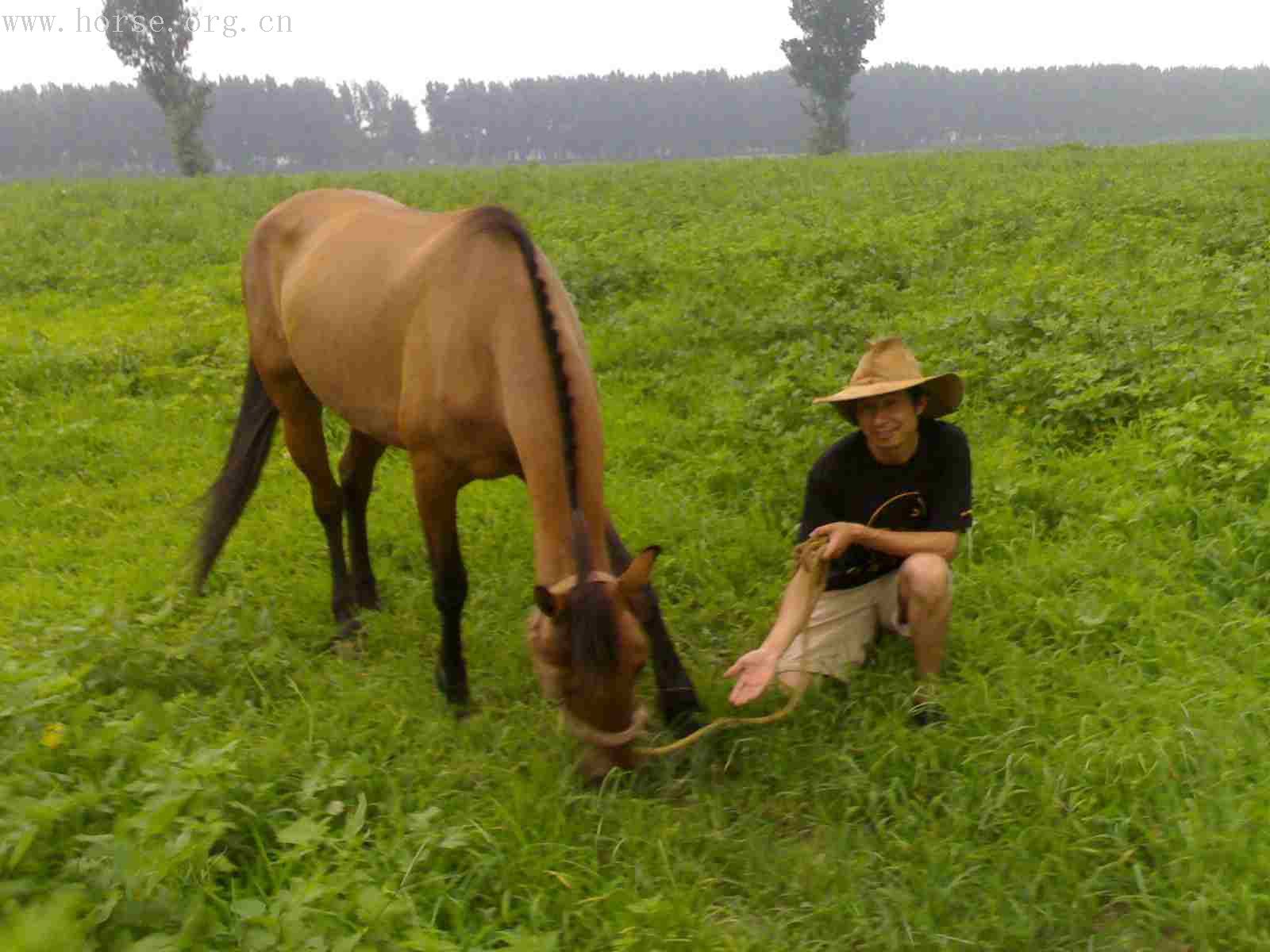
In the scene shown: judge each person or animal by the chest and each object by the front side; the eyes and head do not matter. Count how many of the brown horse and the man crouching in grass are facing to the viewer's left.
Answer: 0

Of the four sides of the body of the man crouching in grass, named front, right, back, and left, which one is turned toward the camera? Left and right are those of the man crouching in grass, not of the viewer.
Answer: front

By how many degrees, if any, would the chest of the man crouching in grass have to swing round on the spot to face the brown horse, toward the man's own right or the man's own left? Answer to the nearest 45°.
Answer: approximately 90° to the man's own right

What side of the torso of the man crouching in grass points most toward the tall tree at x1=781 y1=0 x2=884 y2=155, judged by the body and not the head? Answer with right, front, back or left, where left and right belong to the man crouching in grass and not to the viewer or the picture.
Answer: back

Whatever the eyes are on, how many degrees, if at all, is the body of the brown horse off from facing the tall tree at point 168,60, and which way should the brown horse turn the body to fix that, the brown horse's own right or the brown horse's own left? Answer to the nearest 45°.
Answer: approximately 135° to the brown horse's own left
